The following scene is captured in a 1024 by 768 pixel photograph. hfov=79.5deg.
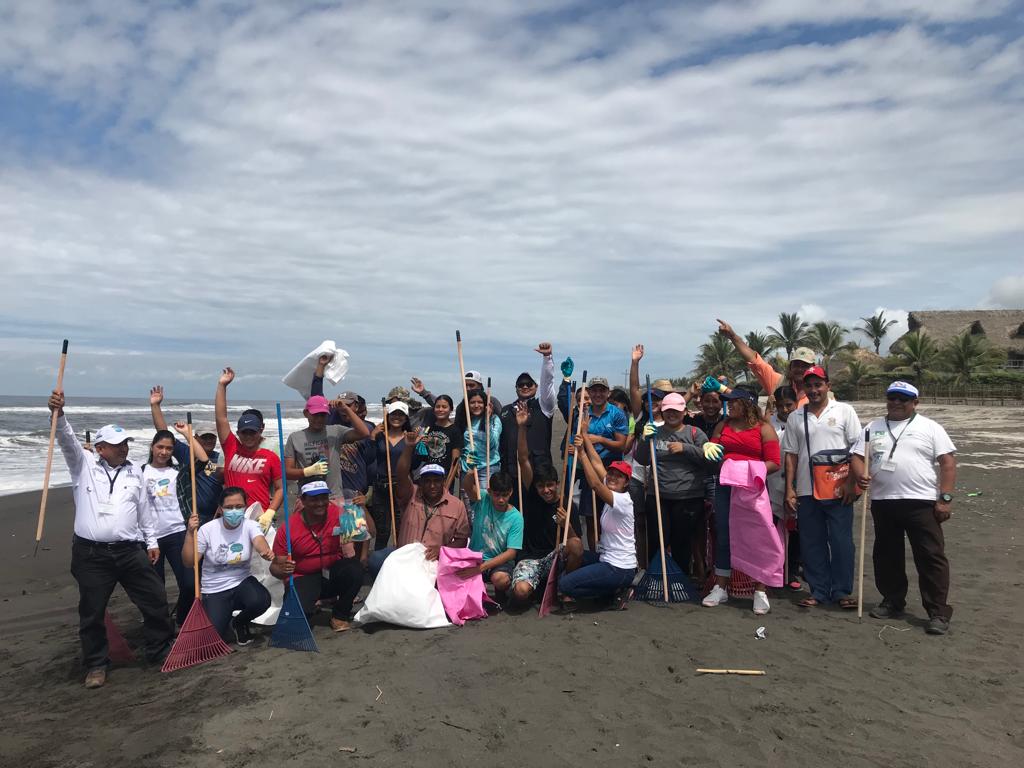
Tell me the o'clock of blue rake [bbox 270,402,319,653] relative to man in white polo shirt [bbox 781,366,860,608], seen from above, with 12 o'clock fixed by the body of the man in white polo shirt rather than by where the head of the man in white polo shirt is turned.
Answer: The blue rake is roughly at 2 o'clock from the man in white polo shirt.

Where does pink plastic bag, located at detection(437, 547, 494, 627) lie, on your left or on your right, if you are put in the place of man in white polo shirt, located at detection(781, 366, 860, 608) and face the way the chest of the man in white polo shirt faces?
on your right

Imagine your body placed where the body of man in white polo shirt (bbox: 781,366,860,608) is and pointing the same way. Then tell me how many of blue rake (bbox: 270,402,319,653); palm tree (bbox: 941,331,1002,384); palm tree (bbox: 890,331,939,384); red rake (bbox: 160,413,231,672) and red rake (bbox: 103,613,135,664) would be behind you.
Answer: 2

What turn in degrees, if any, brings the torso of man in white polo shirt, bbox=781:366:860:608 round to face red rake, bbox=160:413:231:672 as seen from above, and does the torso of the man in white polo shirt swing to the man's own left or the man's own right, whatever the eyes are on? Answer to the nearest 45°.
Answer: approximately 45° to the man's own right

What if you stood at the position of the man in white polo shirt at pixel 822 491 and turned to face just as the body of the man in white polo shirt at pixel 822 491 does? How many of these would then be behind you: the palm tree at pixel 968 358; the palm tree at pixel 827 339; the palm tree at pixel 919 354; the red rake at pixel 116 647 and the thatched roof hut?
4

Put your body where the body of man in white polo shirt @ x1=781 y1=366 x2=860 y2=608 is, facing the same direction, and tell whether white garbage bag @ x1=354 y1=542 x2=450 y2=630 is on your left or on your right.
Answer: on your right

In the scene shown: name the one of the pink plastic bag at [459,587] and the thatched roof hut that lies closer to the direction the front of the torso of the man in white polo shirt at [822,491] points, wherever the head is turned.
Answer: the pink plastic bag

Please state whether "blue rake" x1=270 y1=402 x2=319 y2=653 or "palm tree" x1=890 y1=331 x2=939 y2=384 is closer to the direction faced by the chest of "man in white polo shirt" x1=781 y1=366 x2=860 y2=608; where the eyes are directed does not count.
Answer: the blue rake

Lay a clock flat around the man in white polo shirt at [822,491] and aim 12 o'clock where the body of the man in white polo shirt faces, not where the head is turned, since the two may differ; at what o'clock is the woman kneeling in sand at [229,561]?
The woman kneeling in sand is roughly at 2 o'clock from the man in white polo shirt.

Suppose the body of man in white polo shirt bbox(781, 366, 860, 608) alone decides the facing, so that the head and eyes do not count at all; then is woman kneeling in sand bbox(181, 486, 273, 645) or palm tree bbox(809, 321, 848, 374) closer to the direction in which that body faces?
the woman kneeling in sand

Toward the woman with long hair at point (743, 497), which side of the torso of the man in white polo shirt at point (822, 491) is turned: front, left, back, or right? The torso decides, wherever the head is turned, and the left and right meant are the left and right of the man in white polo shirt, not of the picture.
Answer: right

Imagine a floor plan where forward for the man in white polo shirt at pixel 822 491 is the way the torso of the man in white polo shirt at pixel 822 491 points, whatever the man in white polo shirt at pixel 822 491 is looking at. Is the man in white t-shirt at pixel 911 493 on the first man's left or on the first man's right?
on the first man's left

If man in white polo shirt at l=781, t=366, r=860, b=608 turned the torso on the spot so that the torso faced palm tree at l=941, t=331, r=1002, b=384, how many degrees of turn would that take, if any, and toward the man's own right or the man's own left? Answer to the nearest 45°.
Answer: approximately 180°

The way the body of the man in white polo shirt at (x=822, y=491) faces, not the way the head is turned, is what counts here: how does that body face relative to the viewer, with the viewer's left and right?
facing the viewer

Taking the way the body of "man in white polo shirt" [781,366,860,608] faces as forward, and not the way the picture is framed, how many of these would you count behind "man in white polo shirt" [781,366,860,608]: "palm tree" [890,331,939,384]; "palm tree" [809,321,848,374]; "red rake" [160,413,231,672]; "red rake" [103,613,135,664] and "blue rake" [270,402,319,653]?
2
